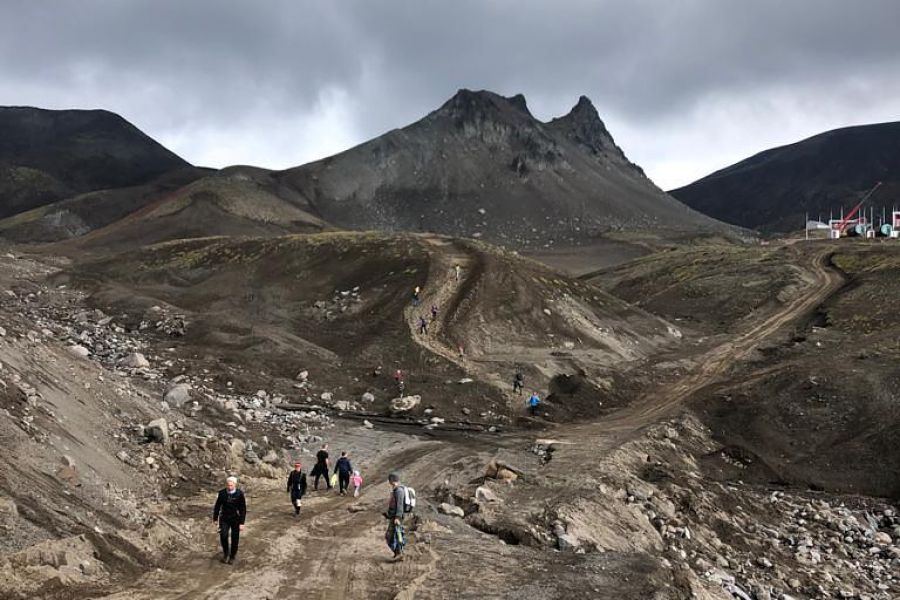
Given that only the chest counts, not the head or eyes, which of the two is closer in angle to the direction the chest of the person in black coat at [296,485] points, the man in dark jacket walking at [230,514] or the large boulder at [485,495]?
the man in dark jacket walking

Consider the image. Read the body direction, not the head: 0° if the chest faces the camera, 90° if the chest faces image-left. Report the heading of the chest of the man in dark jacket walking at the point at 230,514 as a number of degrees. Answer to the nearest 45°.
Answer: approximately 0°

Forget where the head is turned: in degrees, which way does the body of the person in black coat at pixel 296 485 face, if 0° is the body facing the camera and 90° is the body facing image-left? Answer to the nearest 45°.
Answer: approximately 0°

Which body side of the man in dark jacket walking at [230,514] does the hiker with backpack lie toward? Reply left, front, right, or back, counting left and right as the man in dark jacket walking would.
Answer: left

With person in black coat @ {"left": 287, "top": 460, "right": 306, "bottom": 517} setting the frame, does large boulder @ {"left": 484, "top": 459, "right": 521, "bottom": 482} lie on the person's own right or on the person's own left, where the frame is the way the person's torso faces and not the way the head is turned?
on the person's own left

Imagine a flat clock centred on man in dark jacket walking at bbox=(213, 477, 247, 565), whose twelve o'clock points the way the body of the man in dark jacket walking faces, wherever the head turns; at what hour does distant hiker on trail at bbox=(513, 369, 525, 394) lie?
The distant hiker on trail is roughly at 7 o'clock from the man in dark jacket walking.

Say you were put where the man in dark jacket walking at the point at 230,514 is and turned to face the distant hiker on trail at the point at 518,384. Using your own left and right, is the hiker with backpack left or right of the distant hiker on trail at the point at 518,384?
right

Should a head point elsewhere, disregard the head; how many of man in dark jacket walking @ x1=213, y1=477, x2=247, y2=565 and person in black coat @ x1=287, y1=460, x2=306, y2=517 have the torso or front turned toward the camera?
2
